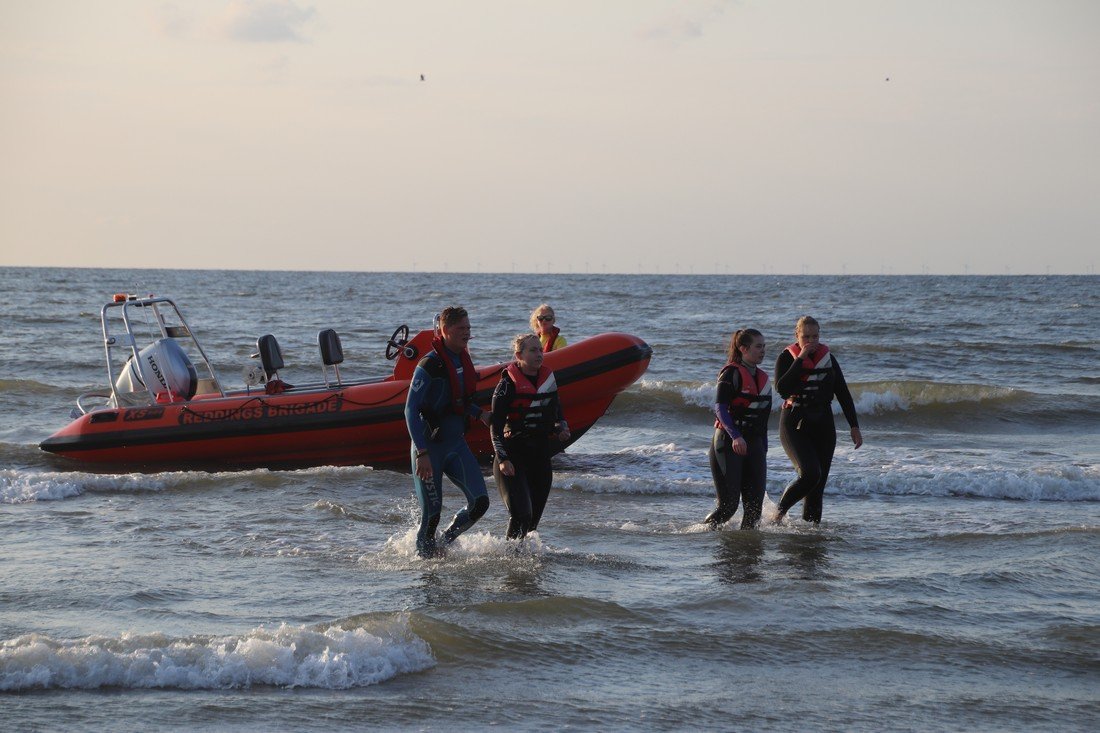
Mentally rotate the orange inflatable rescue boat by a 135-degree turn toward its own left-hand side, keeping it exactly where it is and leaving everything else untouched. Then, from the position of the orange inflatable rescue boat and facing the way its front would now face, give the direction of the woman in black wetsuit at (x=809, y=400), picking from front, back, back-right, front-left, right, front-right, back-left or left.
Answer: back

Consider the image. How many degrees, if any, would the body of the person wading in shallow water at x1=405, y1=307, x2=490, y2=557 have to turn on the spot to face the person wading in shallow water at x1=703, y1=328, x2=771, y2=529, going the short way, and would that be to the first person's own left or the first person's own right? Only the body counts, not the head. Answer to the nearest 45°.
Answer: approximately 45° to the first person's own left

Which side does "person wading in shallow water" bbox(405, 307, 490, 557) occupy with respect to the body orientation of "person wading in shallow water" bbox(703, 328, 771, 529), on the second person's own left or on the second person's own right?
on the second person's own right

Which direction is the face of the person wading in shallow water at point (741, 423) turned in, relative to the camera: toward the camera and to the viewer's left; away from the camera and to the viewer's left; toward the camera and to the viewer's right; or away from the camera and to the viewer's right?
toward the camera and to the viewer's right

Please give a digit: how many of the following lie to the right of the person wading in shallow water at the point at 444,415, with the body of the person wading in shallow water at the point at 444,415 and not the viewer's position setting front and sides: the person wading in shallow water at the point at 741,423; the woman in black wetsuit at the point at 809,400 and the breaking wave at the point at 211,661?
1

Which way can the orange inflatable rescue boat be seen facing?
to the viewer's right

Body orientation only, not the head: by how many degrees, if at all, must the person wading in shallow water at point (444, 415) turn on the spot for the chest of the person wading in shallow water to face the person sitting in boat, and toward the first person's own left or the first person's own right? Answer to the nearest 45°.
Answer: approximately 135° to the first person's own left

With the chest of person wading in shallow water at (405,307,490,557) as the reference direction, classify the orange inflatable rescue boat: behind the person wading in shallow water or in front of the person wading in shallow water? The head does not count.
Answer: behind

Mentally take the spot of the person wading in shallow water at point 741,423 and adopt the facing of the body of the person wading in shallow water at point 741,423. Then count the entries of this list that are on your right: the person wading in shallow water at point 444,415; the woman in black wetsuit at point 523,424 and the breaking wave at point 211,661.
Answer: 3

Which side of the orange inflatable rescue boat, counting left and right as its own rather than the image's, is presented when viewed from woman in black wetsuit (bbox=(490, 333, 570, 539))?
right
